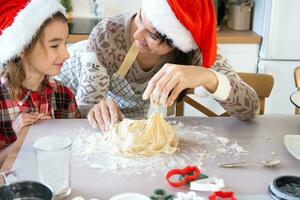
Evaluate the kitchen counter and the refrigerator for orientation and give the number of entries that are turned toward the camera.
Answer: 2

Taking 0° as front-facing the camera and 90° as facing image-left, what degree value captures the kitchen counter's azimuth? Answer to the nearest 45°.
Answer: approximately 0°

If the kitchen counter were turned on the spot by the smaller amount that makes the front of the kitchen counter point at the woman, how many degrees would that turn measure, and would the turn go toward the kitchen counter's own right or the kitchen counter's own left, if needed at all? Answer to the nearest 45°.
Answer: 0° — it already faces them

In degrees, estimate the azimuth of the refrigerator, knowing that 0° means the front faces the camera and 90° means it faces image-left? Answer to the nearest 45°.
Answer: approximately 0°

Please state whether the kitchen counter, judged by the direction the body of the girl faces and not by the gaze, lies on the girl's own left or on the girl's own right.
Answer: on the girl's own left

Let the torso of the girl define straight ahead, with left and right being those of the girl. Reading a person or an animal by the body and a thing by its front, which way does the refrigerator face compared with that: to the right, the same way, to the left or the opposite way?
to the right

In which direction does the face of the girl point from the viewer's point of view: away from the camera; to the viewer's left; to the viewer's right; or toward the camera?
to the viewer's right

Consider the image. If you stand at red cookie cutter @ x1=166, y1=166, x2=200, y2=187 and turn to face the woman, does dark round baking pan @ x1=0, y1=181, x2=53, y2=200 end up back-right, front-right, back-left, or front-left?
back-left
